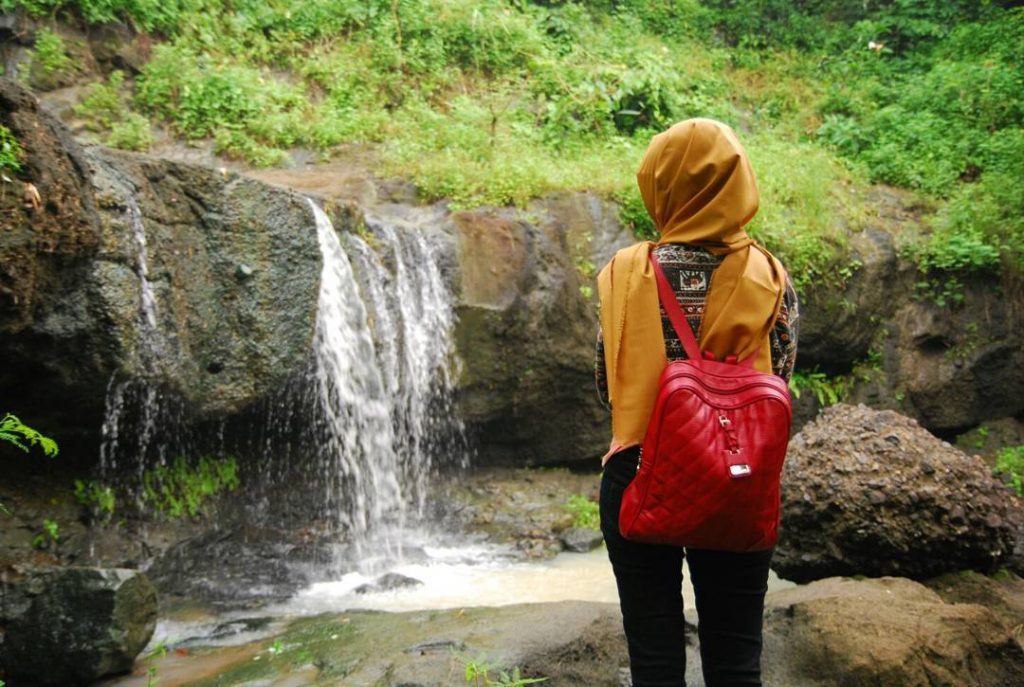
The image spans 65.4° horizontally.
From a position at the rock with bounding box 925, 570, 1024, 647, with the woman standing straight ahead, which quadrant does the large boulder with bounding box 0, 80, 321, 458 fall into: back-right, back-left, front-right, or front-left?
front-right

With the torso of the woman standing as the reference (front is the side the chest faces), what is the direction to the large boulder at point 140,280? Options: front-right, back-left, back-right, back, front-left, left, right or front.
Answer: front-left

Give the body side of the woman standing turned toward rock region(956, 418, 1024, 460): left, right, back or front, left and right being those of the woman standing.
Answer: front

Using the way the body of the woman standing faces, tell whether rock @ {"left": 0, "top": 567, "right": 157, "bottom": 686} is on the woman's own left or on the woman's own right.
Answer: on the woman's own left

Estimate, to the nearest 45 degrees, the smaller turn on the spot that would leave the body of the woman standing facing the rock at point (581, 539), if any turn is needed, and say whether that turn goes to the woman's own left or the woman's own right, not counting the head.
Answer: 0° — they already face it

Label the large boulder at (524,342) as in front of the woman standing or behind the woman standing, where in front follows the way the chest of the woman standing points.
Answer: in front

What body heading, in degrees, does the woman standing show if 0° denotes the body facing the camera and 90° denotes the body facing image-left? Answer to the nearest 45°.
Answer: approximately 180°

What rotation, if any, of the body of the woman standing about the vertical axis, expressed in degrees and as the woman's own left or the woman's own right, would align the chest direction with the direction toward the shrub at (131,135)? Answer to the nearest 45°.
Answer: approximately 45° to the woman's own left

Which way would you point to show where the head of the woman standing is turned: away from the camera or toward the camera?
away from the camera

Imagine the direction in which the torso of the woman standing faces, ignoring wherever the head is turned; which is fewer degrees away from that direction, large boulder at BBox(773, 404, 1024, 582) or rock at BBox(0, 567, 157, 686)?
the large boulder

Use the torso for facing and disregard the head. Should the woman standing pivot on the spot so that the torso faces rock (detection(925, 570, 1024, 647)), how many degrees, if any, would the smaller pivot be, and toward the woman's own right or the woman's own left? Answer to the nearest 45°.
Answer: approximately 45° to the woman's own right
